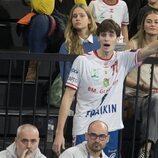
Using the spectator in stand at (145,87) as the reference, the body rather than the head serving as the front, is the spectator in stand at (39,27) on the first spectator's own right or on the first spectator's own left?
on the first spectator's own right

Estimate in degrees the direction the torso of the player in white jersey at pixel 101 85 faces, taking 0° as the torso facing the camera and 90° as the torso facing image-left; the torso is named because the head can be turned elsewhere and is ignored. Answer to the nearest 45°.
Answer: approximately 0°

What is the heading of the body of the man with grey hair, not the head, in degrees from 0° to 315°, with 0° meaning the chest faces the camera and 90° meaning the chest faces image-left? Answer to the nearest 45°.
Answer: approximately 0°

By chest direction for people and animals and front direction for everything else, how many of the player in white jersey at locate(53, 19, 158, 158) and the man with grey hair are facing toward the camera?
2

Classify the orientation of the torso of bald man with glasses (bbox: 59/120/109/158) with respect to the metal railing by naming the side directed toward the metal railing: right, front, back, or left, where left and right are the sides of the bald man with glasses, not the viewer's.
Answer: back
